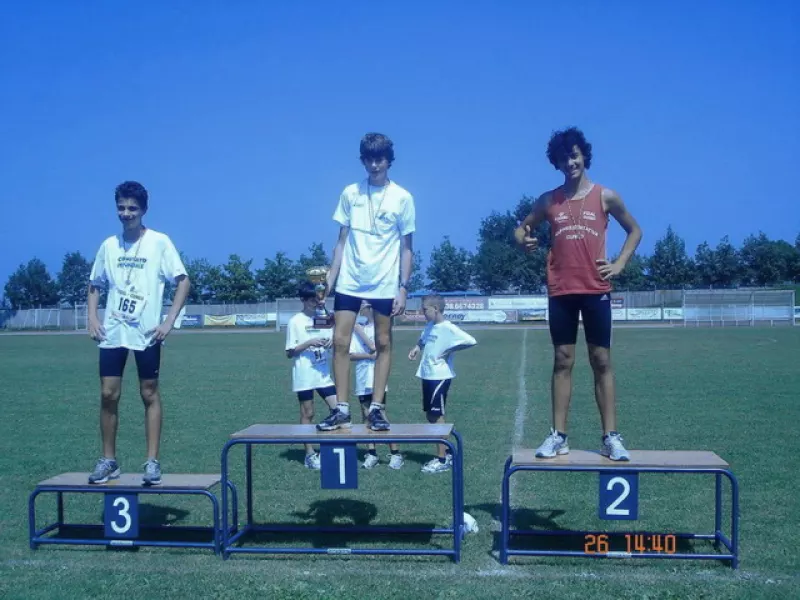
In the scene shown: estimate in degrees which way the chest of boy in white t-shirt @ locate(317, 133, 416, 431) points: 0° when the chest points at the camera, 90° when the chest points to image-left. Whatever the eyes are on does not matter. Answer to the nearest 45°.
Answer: approximately 0°

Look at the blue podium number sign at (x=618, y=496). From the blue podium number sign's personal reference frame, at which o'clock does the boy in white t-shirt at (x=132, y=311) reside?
The boy in white t-shirt is roughly at 3 o'clock from the blue podium number sign.

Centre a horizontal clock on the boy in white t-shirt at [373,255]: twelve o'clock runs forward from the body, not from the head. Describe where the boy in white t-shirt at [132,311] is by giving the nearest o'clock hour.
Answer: the boy in white t-shirt at [132,311] is roughly at 3 o'clock from the boy in white t-shirt at [373,255].

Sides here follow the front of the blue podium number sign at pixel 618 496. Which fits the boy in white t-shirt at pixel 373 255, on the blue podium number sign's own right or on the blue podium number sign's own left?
on the blue podium number sign's own right

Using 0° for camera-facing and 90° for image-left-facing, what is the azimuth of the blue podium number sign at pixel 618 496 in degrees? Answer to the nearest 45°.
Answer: approximately 0°

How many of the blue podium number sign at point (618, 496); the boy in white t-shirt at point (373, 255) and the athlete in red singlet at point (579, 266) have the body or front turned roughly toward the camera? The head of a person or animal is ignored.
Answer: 3
